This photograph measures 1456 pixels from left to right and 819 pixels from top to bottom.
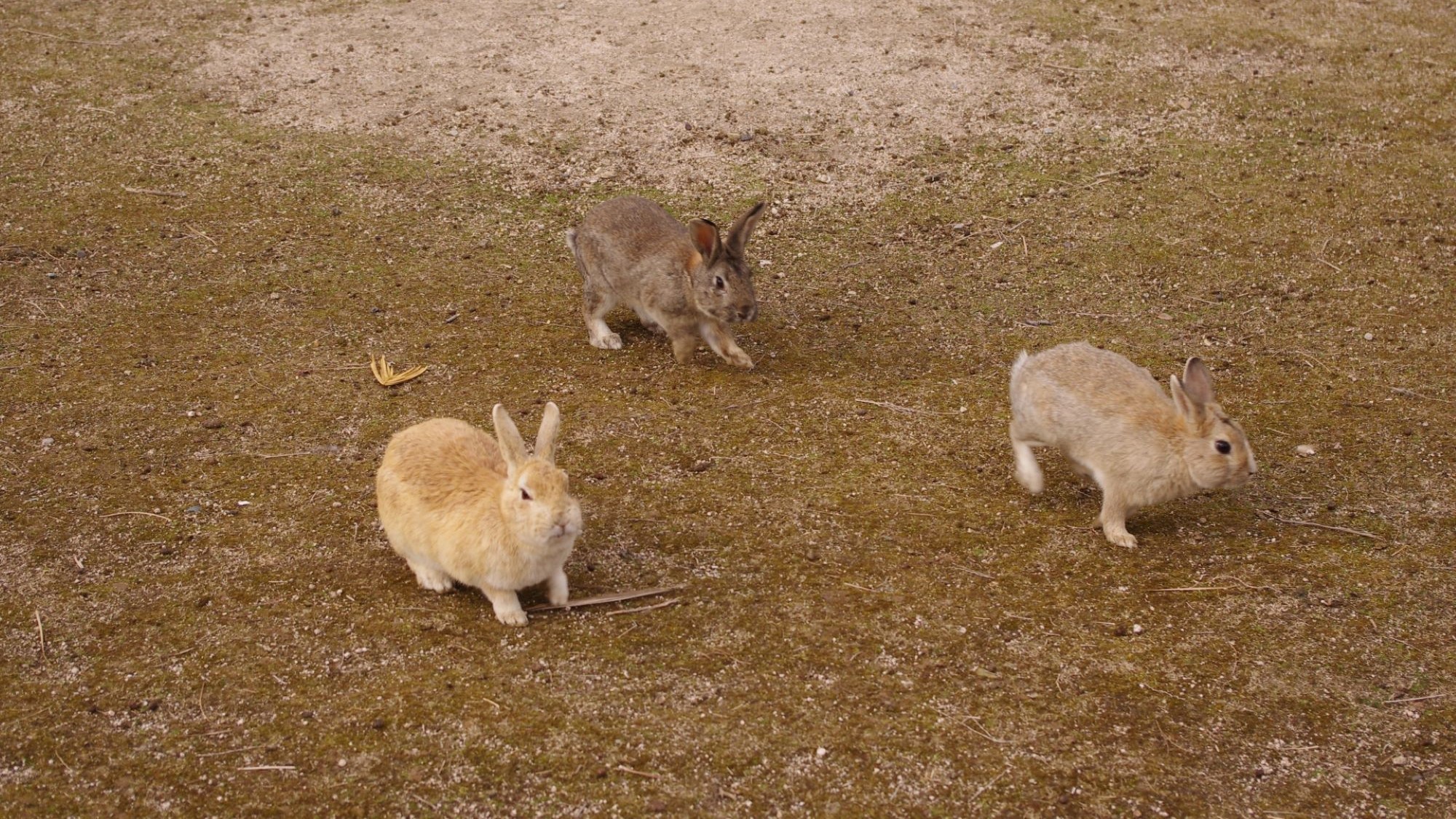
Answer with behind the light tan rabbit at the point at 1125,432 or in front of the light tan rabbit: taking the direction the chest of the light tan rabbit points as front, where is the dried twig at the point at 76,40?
behind

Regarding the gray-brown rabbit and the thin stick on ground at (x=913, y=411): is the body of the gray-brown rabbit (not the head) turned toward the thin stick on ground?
yes

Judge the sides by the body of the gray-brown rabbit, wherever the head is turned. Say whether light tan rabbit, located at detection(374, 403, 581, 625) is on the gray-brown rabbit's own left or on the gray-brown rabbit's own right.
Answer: on the gray-brown rabbit's own right

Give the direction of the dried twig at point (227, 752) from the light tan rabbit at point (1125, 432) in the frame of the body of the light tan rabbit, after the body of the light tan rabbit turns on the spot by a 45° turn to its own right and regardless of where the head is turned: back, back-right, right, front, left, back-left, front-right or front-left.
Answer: right

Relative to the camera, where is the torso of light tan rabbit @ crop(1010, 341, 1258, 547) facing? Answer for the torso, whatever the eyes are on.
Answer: to the viewer's right

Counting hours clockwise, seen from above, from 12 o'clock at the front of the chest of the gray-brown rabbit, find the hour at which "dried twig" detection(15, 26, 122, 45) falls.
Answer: The dried twig is roughly at 6 o'clock from the gray-brown rabbit.

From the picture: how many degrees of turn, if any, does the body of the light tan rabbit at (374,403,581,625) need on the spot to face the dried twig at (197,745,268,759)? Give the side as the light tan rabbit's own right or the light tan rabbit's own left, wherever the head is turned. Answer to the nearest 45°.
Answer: approximately 90° to the light tan rabbit's own right

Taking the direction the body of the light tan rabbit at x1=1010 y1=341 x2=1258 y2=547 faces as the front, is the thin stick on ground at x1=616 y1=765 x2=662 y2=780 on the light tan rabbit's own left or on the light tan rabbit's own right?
on the light tan rabbit's own right

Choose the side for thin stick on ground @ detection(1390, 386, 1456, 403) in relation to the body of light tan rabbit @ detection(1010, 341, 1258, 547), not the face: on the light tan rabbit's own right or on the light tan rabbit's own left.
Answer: on the light tan rabbit's own left

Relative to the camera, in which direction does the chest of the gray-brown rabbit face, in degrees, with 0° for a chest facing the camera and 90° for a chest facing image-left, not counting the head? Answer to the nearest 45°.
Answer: approximately 315°

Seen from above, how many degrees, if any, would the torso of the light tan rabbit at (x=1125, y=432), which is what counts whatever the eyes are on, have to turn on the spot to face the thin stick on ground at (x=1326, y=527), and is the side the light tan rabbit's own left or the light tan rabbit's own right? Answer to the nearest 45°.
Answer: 0° — it already faces it

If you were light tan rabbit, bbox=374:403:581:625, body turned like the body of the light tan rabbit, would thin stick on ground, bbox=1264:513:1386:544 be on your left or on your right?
on your left
